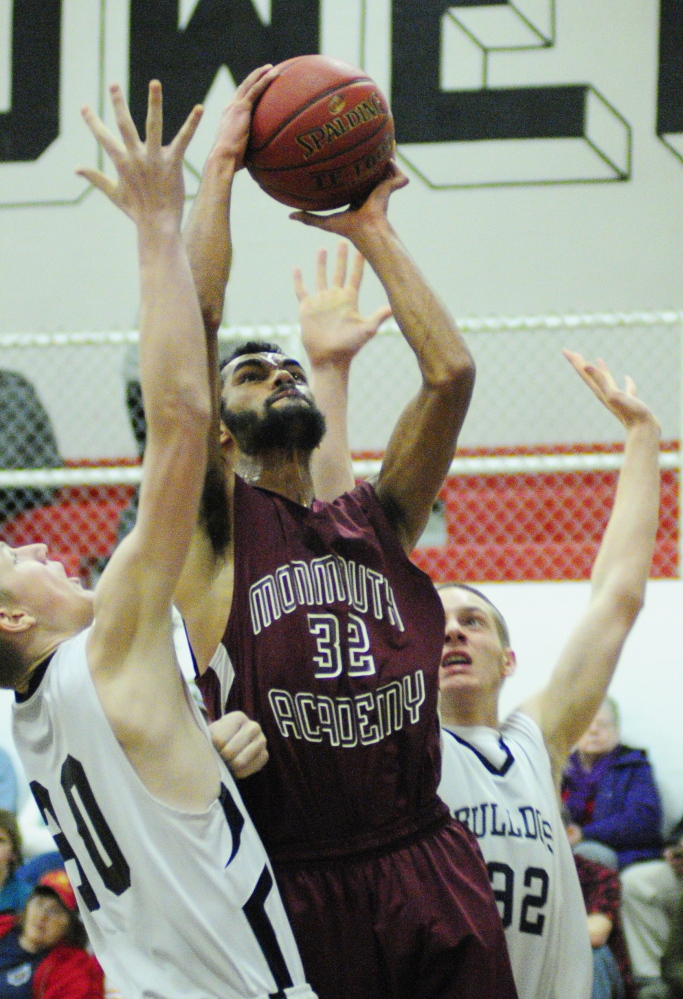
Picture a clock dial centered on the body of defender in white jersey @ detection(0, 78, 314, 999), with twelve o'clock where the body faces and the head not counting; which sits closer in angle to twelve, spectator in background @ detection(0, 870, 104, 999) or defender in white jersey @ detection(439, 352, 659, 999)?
the defender in white jersey

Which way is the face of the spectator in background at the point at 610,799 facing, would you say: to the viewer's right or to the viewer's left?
to the viewer's left

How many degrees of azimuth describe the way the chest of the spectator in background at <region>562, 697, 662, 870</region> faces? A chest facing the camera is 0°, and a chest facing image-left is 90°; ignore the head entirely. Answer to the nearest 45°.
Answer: approximately 45°

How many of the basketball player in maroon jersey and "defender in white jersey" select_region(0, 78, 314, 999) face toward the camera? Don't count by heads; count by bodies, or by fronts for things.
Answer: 1
